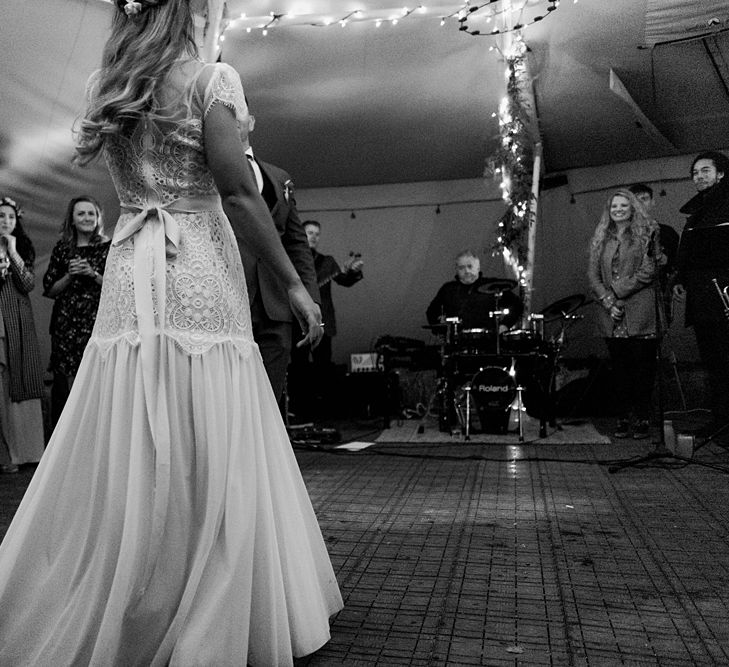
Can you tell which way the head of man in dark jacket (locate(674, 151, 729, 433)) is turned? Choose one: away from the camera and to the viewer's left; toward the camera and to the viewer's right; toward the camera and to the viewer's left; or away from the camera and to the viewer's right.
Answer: toward the camera and to the viewer's left

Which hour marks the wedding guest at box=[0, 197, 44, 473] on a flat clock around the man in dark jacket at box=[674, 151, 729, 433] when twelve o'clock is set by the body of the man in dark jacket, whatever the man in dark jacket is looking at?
The wedding guest is roughly at 1 o'clock from the man in dark jacket.

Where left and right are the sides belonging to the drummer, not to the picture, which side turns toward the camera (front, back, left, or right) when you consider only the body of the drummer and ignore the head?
front

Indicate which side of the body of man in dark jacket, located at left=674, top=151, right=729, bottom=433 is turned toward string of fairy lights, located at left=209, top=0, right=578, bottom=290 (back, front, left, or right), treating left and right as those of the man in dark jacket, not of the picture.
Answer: right

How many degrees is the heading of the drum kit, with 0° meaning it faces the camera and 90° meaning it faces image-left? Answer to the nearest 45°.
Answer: approximately 0°

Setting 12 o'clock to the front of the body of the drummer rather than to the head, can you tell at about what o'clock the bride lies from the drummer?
The bride is roughly at 12 o'clock from the drummer.
